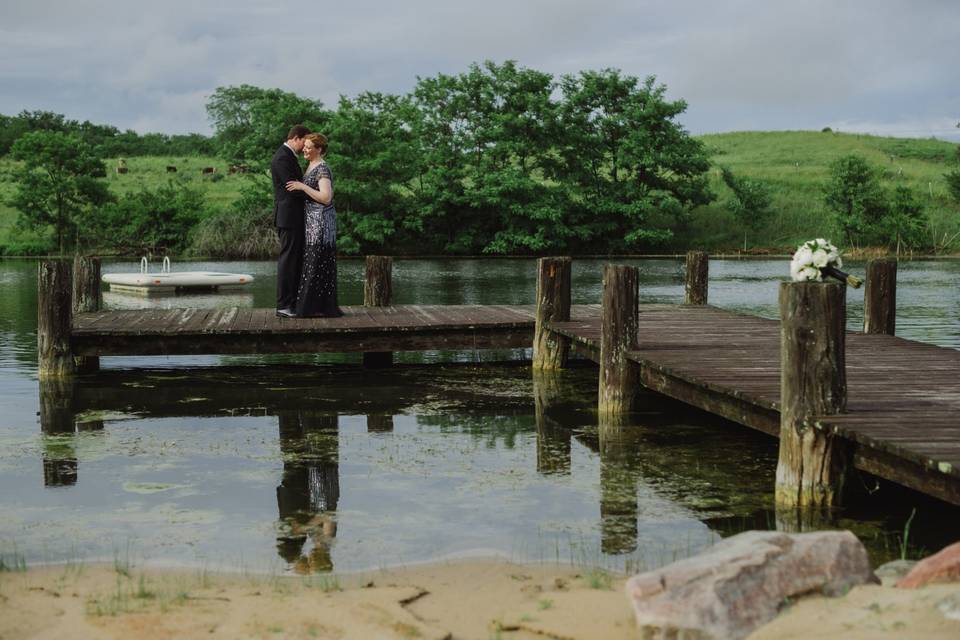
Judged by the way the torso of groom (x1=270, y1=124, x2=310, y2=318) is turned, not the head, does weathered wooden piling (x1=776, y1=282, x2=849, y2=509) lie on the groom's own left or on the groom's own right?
on the groom's own right

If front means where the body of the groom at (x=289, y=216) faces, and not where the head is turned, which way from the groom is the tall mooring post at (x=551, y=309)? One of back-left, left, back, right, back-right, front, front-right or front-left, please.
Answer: front

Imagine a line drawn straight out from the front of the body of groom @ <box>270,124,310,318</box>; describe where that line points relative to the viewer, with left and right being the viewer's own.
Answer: facing to the right of the viewer

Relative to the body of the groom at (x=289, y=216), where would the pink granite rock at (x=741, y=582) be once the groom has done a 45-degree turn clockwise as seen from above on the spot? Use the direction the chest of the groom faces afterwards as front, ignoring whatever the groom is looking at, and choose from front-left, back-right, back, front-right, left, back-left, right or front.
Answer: front-right

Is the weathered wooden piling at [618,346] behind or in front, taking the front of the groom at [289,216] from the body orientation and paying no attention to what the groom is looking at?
in front

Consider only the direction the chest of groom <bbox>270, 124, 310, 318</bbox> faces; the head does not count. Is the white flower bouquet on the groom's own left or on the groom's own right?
on the groom's own right

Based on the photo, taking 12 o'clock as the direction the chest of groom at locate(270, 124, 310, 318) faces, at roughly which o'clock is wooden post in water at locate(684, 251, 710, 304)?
The wooden post in water is roughly at 11 o'clock from the groom.
